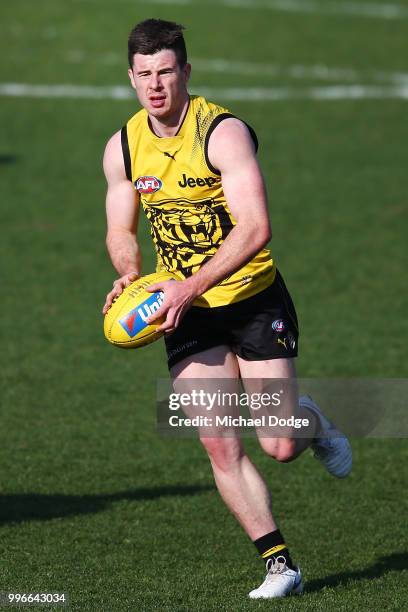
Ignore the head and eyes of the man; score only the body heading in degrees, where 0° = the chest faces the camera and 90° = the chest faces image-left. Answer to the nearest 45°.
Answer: approximately 45°
